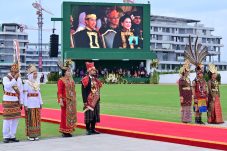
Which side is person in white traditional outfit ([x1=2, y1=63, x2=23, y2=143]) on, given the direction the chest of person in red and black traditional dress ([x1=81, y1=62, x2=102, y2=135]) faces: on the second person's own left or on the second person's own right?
on the second person's own right

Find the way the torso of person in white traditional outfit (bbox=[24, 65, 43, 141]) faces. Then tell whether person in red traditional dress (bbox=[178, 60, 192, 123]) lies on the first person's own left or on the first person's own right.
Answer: on the first person's own left

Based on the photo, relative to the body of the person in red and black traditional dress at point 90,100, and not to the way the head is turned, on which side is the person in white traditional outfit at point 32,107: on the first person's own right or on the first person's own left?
on the first person's own right

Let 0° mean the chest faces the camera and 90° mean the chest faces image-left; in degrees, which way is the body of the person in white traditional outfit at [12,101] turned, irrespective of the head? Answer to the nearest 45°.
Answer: approximately 315°

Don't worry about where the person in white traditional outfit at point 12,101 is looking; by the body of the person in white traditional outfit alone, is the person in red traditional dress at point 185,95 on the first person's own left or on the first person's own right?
on the first person's own left

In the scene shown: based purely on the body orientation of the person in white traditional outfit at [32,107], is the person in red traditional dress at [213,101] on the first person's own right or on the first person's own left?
on the first person's own left

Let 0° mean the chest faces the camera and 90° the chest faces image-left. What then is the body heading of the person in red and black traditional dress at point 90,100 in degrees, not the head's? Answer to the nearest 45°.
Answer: approximately 315°

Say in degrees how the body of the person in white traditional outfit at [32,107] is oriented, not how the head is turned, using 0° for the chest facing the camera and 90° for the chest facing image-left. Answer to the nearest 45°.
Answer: approximately 315°

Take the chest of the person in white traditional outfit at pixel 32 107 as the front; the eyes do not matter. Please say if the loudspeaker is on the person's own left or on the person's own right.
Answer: on the person's own left

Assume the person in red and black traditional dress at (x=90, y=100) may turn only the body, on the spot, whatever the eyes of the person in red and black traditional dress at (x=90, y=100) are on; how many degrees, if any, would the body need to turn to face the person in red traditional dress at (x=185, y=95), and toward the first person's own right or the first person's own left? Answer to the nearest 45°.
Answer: approximately 90° to the first person's own left

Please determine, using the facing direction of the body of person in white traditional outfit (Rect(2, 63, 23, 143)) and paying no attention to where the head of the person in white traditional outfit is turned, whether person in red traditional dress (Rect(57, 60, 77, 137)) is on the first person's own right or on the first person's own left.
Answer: on the first person's own left
